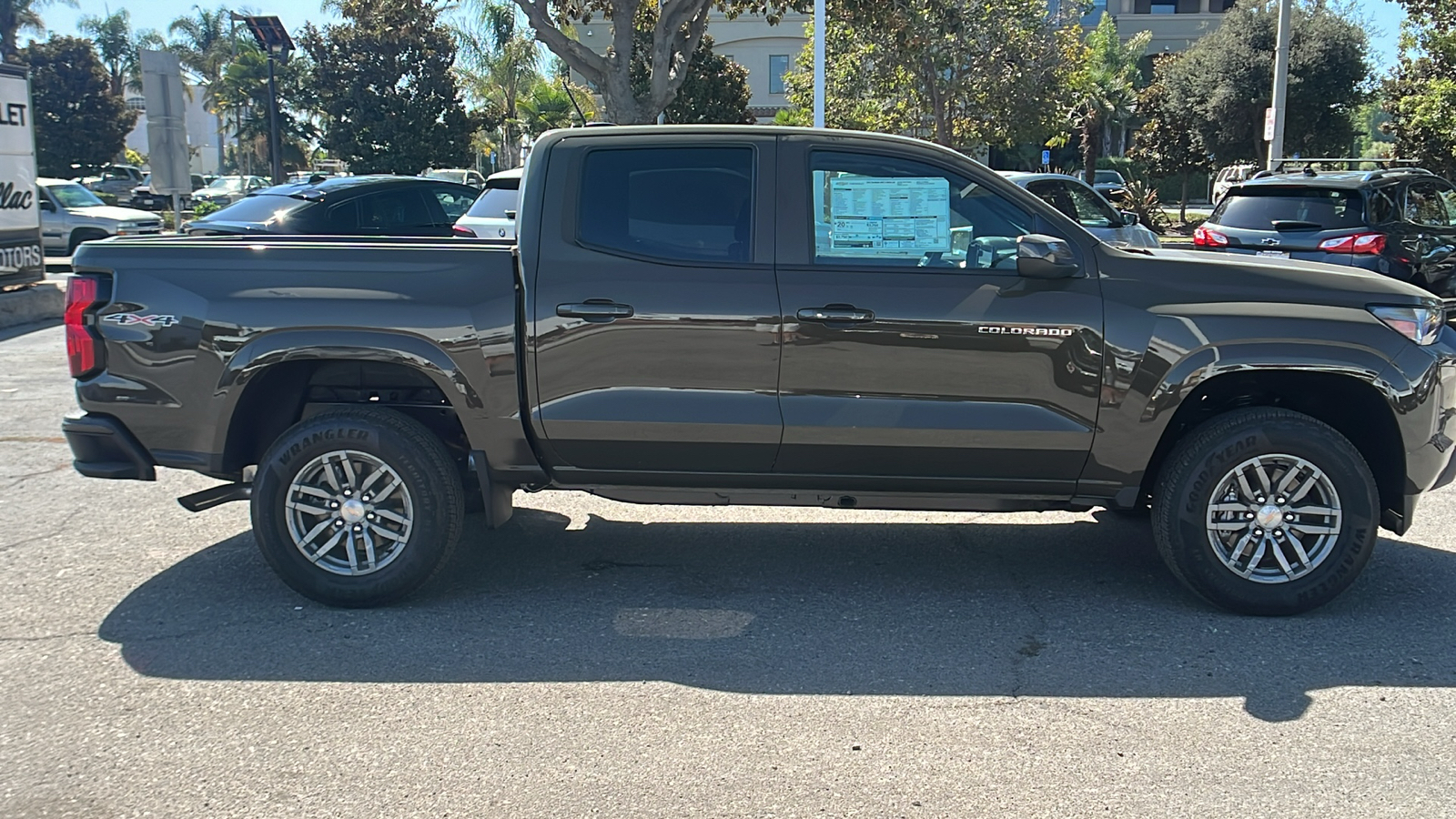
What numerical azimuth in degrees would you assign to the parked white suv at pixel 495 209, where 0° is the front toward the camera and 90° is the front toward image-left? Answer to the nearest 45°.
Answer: approximately 225°

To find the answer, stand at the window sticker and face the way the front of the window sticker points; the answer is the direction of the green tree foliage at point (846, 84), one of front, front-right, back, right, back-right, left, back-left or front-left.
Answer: back

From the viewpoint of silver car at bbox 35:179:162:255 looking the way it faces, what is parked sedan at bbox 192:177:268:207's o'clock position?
The parked sedan is roughly at 8 o'clock from the silver car.

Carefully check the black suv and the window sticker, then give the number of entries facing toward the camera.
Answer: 1

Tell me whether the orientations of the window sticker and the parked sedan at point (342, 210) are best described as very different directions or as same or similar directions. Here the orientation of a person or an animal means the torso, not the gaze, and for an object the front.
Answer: very different directions

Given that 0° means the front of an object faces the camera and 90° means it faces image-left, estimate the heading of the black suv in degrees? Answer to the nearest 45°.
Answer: approximately 225°

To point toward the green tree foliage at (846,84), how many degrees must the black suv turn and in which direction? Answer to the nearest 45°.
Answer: approximately 90° to its left

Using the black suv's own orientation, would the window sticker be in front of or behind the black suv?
behind

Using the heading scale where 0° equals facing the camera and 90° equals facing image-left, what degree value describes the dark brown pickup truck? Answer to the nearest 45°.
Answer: approximately 270°

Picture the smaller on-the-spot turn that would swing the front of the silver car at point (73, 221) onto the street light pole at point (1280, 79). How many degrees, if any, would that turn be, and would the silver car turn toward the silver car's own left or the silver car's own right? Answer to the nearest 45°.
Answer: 0° — it already faces it

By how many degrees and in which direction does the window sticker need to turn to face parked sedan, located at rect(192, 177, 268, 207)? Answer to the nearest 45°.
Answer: approximately 135° to its right

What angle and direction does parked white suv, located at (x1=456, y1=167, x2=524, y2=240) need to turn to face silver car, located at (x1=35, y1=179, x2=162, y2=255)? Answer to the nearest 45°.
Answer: approximately 90° to its left
